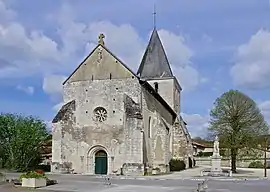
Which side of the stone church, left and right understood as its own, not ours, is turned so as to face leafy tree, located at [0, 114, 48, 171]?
right

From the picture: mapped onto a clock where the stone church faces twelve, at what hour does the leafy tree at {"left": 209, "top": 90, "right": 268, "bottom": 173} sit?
The leafy tree is roughly at 9 o'clock from the stone church.

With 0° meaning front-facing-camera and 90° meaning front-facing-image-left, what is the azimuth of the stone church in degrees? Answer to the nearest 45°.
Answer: approximately 0°
